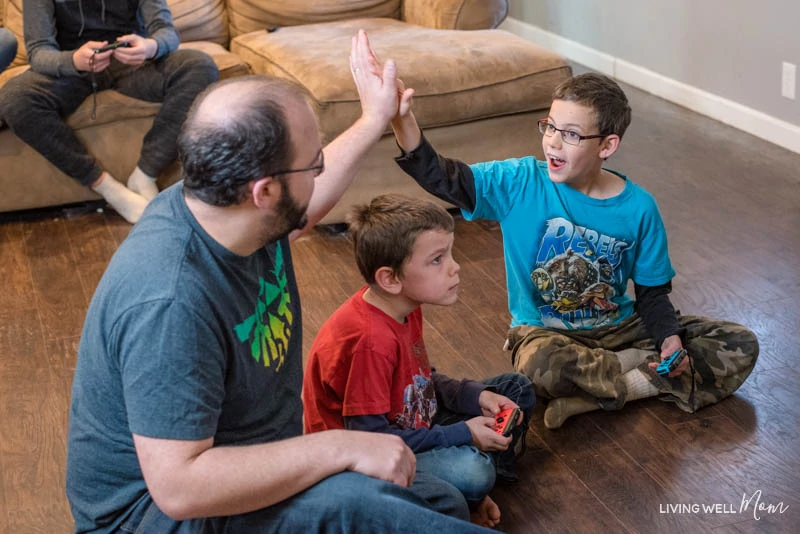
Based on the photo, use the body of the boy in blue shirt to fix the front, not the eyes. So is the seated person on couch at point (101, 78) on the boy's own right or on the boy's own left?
on the boy's own right

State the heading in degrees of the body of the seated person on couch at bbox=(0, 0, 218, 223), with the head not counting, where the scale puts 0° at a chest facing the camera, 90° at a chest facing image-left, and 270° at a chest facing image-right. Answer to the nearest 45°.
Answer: approximately 0°

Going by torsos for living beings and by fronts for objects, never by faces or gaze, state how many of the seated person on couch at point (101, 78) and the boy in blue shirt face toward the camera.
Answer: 2

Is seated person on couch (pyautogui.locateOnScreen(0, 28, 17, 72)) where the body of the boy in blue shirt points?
no

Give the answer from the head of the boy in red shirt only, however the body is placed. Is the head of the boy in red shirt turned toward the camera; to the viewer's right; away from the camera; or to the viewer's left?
to the viewer's right

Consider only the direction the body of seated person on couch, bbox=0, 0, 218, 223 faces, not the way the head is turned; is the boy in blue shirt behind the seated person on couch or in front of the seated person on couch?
in front

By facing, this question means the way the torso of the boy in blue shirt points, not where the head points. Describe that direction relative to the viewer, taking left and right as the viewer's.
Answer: facing the viewer

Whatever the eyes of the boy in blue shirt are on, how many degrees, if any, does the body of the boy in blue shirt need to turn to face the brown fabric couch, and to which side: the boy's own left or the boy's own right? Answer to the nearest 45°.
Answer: approximately 135° to the boy's own right

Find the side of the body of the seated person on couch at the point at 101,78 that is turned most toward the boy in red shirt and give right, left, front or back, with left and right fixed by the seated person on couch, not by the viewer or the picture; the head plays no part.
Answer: front

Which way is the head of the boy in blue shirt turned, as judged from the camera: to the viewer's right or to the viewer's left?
to the viewer's left
